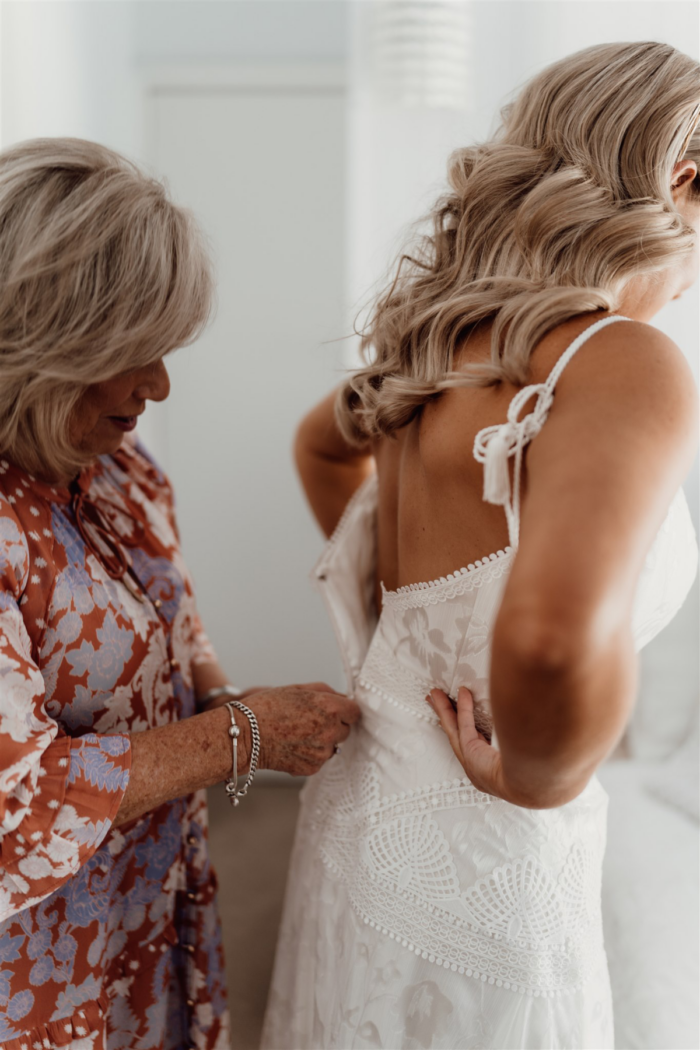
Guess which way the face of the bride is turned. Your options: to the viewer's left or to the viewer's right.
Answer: to the viewer's right

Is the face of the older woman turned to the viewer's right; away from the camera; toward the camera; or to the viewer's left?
to the viewer's right

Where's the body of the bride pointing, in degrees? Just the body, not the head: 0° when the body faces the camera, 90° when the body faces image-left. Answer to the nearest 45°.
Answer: approximately 225°

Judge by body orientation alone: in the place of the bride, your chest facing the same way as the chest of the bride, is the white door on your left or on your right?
on your left
